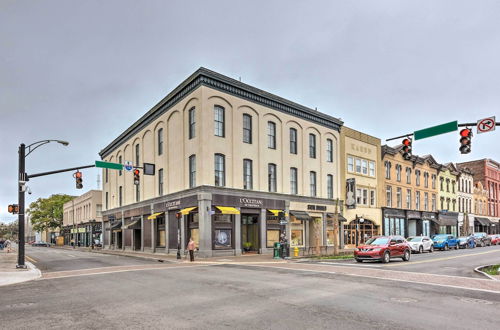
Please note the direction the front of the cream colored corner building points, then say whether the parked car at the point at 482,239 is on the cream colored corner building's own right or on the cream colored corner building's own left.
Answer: on the cream colored corner building's own left

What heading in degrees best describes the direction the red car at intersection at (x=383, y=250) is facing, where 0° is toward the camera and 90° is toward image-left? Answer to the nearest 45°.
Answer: approximately 45°

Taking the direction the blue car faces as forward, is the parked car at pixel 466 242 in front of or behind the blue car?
behind

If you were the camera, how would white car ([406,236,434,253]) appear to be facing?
facing the viewer and to the left of the viewer

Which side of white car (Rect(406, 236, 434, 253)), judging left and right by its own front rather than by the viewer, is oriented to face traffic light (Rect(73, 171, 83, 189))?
front

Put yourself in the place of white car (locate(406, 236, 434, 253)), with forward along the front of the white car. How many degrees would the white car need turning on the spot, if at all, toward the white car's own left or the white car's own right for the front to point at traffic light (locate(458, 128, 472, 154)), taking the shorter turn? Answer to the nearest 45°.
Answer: approximately 45° to the white car's own left

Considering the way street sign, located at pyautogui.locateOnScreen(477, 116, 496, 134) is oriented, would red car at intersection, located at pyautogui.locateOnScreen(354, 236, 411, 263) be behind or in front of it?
behind

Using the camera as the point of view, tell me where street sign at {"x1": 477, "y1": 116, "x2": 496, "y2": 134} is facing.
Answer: facing the viewer

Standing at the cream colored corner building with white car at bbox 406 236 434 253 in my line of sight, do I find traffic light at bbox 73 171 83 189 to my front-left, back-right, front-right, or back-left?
back-right

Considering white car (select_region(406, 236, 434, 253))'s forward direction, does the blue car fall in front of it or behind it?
behind

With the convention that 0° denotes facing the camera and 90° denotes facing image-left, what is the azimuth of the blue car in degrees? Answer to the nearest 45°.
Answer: approximately 45°
